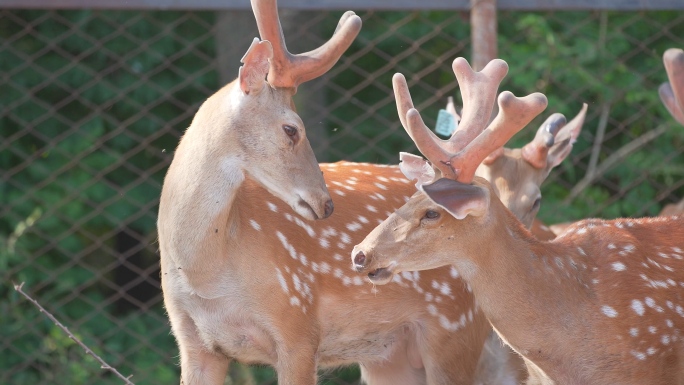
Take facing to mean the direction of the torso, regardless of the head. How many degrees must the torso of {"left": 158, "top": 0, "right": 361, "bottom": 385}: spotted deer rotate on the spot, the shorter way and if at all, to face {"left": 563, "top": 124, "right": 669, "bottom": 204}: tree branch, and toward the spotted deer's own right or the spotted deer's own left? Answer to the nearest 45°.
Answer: approximately 180°

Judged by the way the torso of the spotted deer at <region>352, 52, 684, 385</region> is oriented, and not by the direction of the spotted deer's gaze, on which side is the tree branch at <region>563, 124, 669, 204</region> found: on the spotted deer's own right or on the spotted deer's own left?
on the spotted deer's own right

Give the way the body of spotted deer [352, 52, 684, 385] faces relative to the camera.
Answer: to the viewer's left

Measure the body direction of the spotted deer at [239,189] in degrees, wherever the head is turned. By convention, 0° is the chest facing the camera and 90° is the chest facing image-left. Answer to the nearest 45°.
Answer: approximately 45°

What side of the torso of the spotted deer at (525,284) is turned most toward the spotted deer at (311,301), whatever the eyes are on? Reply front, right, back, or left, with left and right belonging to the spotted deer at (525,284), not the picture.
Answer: front

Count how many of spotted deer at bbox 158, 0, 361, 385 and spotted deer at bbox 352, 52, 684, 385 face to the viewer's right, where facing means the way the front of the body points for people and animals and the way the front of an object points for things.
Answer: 0

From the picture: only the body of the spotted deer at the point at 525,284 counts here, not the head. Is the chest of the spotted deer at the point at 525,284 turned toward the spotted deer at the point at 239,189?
yes
